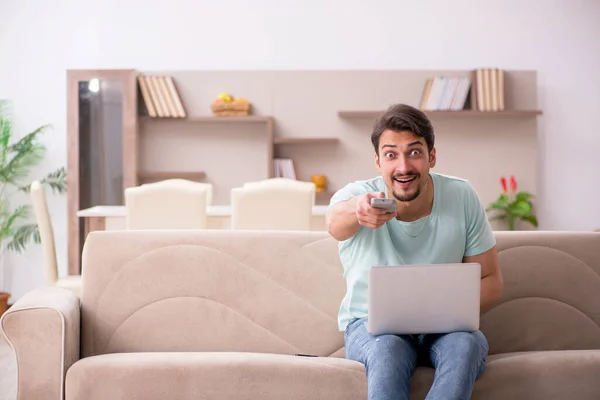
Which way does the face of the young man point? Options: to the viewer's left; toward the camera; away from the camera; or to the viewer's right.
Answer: toward the camera

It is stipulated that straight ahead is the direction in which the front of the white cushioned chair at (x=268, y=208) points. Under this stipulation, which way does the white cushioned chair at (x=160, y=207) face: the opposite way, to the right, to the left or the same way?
the same way

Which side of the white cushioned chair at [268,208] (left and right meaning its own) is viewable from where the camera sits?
back

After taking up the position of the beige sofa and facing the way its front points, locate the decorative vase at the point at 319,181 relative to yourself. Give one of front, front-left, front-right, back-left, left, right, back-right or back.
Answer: back

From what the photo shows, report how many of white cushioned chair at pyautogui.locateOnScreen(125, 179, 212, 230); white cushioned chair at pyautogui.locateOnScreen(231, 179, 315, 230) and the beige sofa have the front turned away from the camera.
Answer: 2

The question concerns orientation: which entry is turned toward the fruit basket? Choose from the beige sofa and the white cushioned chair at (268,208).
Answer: the white cushioned chair

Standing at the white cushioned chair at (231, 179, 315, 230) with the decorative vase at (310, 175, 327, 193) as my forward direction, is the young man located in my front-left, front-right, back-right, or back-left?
back-right

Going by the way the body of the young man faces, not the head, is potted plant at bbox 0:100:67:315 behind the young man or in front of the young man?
behind

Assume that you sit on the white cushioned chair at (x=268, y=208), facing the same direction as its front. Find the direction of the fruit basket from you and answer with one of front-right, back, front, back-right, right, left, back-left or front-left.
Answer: front

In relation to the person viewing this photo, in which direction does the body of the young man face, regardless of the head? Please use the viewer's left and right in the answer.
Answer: facing the viewer

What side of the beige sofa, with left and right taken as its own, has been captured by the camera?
front

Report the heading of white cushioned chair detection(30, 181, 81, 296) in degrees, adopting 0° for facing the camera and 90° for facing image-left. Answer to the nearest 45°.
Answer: approximately 270°

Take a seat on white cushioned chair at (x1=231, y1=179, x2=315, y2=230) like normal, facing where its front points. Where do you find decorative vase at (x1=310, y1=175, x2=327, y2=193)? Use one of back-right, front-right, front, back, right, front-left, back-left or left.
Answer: front

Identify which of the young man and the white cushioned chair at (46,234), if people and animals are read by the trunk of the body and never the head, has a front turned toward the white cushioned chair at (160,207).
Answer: the white cushioned chair at (46,234)

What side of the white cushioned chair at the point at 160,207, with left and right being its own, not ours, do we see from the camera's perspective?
back

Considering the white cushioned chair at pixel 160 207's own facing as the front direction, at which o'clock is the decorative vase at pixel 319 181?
The decorative vase is roughly at 1 o'clock from the white cushioned chair.

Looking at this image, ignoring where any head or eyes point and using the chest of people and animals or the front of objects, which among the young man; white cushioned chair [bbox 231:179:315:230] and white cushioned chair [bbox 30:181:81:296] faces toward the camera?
the young man

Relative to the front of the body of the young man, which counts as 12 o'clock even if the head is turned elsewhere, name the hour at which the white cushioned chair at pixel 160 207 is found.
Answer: The white cushioned chair is roughly at 5 o'clock from the young man.

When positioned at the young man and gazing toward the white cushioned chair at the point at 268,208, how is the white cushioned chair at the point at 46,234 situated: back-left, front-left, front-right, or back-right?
front-left
